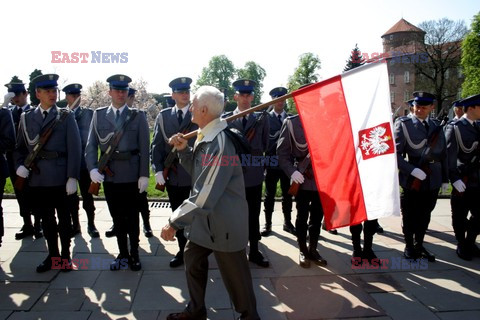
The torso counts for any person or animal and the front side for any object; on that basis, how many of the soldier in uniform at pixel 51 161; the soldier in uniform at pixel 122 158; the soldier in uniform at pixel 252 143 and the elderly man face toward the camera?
3

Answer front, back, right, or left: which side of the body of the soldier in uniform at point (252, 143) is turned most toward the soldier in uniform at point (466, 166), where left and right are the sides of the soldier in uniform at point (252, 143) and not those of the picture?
left

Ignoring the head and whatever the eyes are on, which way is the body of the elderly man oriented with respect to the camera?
to the viewer's left

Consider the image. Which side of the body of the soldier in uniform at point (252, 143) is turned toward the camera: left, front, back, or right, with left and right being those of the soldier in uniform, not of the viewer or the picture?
front

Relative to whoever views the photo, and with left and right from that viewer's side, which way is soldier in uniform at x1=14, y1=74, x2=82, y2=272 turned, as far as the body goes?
facing the viewer

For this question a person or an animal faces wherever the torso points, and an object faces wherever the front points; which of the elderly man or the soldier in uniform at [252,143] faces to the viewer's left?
the elderly man

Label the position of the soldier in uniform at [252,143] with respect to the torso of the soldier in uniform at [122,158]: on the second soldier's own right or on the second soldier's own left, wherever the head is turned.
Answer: on the second soldier's own left

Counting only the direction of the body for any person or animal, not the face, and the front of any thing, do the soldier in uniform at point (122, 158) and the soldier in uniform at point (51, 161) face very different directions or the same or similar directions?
same or similar directions

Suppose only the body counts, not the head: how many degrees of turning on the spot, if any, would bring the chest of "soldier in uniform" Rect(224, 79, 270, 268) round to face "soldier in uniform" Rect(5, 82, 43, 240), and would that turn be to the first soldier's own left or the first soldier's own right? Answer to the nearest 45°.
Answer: approximately 90° to the first soldier's own right

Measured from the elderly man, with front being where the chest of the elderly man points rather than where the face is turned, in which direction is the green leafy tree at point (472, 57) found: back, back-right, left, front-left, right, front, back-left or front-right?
back-right

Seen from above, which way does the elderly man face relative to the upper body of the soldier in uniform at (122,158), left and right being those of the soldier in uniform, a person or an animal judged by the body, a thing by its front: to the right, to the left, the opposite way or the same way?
to the right

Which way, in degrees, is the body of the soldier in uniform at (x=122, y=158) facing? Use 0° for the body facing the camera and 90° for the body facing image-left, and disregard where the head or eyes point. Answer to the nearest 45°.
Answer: approximately 0°

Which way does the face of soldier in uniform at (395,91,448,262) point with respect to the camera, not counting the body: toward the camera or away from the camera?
toward the camera
